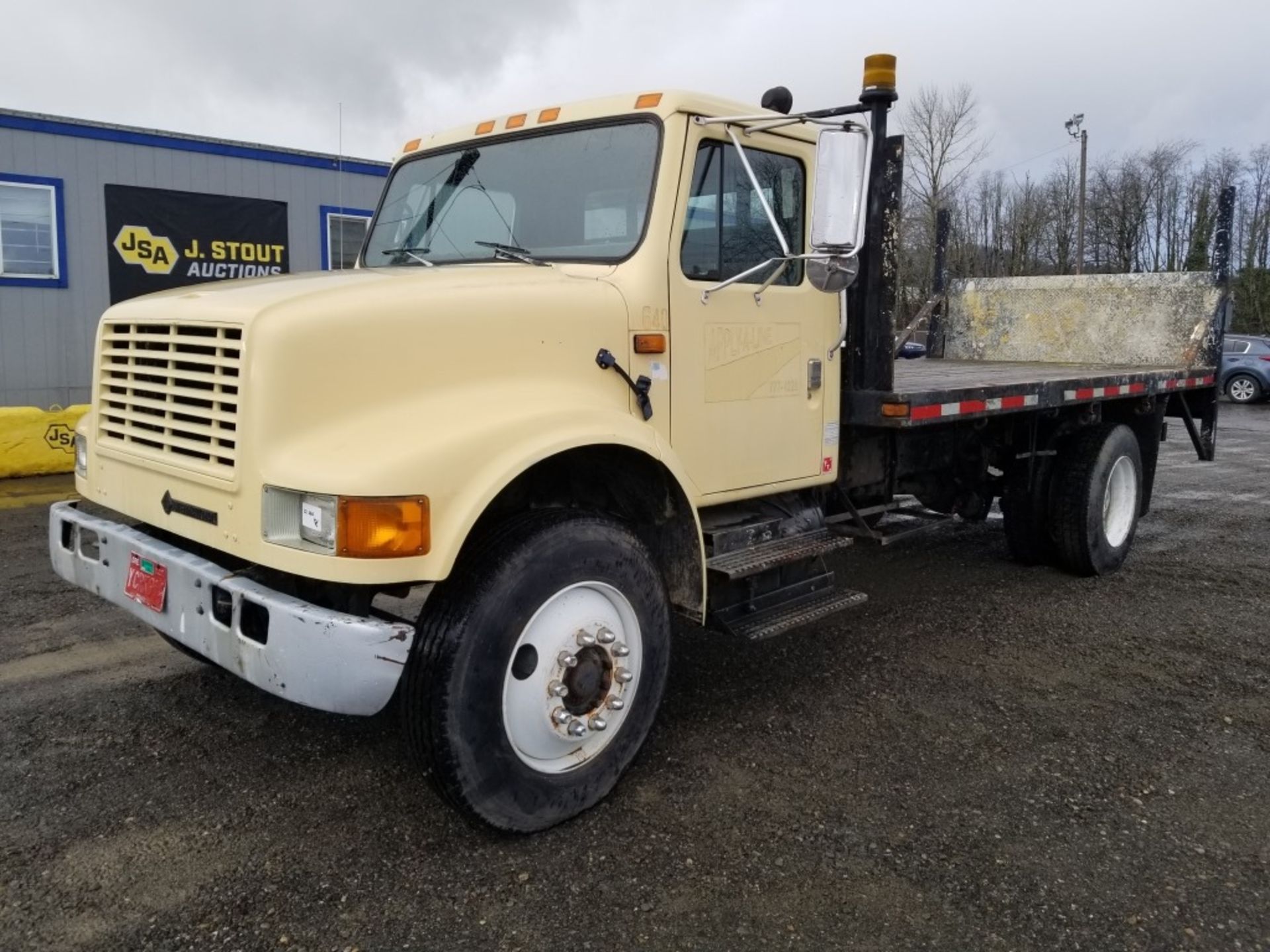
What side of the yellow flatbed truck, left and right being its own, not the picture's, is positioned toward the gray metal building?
right

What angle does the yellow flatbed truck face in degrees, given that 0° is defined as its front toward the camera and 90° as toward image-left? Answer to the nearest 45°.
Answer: approximately 45°
